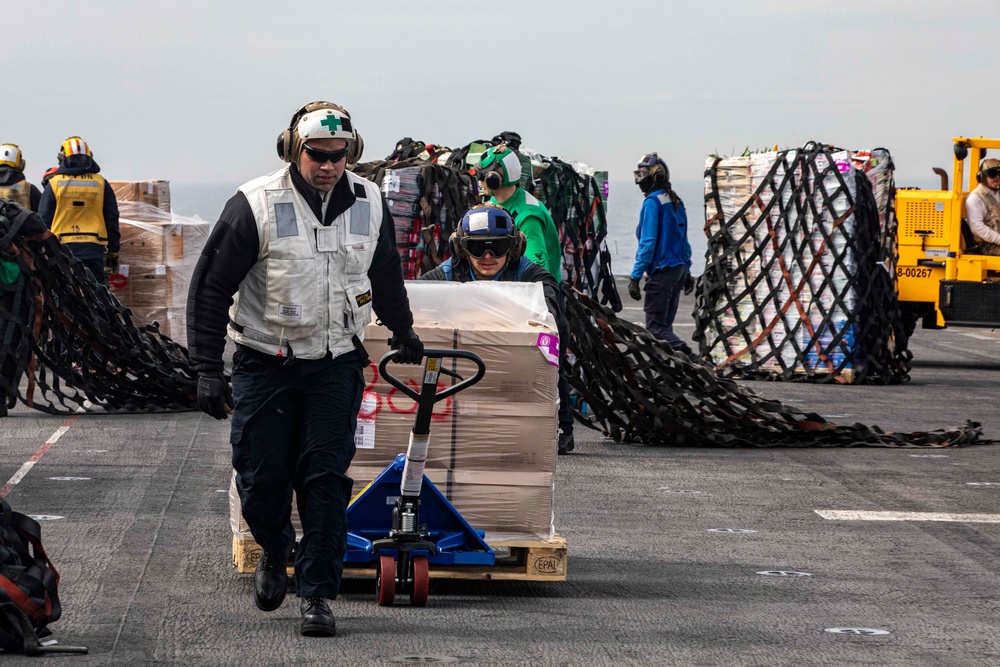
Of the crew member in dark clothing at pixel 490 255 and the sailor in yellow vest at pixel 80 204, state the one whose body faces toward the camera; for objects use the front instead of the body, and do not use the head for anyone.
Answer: the crew member in dark clothing

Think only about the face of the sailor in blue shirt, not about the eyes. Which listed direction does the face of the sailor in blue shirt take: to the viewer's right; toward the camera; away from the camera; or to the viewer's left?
to the viewer's left

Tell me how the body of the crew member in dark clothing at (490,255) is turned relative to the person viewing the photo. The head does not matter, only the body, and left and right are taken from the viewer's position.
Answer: facing the viewer

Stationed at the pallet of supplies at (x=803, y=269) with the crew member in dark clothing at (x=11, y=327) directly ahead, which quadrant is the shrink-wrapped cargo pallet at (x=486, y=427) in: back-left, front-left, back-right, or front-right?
front-left

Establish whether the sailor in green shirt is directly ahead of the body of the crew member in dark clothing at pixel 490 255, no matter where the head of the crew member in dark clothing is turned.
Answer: no

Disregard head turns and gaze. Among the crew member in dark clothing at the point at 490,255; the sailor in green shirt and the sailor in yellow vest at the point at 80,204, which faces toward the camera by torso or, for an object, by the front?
the crew member in dark clothing

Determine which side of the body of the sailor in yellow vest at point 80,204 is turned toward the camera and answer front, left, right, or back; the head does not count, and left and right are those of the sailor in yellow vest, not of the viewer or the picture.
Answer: back

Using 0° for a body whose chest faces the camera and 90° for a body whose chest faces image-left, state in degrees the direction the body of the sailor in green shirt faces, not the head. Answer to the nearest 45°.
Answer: approximately 135°

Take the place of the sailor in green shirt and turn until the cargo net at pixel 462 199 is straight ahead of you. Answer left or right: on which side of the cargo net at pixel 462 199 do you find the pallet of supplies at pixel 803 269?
right

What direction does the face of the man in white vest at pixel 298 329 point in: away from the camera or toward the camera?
toward the camera

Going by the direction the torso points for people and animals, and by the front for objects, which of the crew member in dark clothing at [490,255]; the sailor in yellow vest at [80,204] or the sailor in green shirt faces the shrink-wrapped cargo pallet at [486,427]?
the crew member in dark clothing

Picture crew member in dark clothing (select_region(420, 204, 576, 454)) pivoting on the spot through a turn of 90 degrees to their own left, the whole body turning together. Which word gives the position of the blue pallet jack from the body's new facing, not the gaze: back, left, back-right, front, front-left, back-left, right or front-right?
right

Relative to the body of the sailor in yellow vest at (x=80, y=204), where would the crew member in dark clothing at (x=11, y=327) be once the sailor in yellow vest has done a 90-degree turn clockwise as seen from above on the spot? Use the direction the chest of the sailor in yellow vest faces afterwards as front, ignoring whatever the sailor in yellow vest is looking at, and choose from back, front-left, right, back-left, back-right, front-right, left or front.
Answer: right

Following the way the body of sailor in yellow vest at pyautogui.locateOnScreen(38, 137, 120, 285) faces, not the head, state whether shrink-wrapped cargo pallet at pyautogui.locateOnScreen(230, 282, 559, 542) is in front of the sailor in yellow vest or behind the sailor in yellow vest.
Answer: behind

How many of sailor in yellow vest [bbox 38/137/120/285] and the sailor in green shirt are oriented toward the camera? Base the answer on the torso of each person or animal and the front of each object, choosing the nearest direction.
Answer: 0

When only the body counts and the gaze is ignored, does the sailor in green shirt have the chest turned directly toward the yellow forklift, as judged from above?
no
